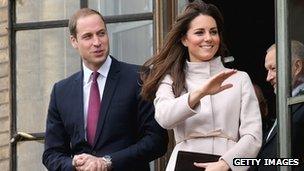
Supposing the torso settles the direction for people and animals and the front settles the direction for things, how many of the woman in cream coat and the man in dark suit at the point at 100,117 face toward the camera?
2

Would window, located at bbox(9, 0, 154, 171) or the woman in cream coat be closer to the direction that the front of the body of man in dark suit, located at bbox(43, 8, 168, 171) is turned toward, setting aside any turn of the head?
the woman in cream coat

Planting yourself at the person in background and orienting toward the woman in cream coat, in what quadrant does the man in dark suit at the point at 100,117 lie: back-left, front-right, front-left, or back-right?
front-right

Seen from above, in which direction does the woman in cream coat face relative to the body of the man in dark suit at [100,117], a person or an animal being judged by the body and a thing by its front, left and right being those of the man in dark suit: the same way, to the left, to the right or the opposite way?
the same way

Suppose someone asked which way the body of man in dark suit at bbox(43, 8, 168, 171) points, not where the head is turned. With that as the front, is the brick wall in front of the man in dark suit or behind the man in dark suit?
behind

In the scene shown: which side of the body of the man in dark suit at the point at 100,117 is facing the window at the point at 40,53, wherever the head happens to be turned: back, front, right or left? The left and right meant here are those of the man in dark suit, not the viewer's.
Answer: back

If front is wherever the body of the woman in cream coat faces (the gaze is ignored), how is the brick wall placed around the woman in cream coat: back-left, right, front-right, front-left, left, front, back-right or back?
back-right

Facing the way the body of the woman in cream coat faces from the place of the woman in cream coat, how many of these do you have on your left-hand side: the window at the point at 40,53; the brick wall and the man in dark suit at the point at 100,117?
0

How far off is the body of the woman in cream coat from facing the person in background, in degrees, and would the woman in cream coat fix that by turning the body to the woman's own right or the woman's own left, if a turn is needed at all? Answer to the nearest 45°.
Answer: approximately 90° to the woman's own left

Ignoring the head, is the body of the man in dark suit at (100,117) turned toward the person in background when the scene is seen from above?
no

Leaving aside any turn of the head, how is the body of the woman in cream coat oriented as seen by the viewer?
toward the camera

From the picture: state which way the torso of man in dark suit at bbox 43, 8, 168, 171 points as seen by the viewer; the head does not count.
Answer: toward the camera

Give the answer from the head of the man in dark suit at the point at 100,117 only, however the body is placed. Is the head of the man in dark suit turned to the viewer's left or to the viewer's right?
to the viewer's right

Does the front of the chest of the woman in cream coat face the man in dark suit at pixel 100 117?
no
